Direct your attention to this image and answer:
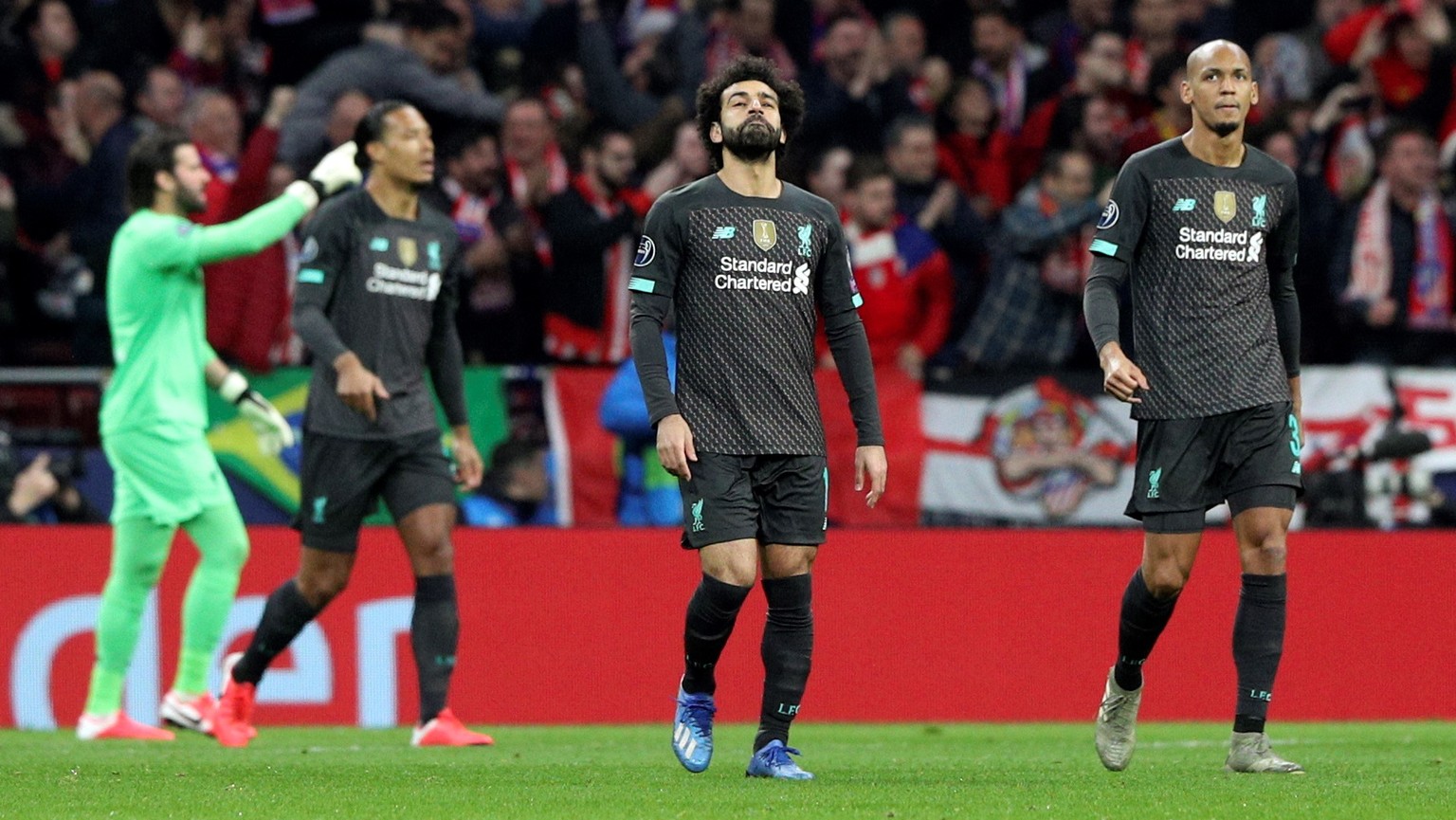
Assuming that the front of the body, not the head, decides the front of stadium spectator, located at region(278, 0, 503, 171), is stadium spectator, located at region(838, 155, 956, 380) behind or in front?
in front

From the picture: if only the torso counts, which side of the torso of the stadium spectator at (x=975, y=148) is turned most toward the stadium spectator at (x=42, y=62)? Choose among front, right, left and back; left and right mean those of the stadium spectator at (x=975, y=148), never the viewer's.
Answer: right

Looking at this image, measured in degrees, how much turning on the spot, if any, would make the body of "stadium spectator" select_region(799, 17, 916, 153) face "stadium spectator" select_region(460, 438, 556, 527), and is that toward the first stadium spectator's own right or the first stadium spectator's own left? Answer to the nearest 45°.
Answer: approximately 45° to the first stadium spectator's own right

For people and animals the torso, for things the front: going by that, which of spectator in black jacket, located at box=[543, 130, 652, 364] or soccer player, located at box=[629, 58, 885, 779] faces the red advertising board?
the spectator in black jacket

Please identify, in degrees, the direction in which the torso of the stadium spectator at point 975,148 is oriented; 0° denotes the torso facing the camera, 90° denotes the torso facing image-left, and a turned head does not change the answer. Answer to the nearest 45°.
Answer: approximately 0°

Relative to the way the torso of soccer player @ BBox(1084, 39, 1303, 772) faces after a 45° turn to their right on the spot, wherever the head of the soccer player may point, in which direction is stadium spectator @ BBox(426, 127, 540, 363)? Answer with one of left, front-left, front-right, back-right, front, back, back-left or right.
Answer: back-right

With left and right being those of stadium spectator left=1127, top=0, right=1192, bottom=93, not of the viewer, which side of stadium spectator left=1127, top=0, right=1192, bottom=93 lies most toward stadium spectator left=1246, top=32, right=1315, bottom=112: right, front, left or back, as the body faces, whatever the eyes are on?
left

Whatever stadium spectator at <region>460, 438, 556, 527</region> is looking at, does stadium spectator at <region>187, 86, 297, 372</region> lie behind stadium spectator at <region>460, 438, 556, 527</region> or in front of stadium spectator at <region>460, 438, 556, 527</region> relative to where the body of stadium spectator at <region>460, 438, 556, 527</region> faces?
behind

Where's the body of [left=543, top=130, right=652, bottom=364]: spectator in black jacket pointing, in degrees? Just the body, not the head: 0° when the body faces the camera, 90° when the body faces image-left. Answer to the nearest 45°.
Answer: approximately 315°

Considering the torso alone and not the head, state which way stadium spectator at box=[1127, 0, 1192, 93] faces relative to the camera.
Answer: toward the camera
